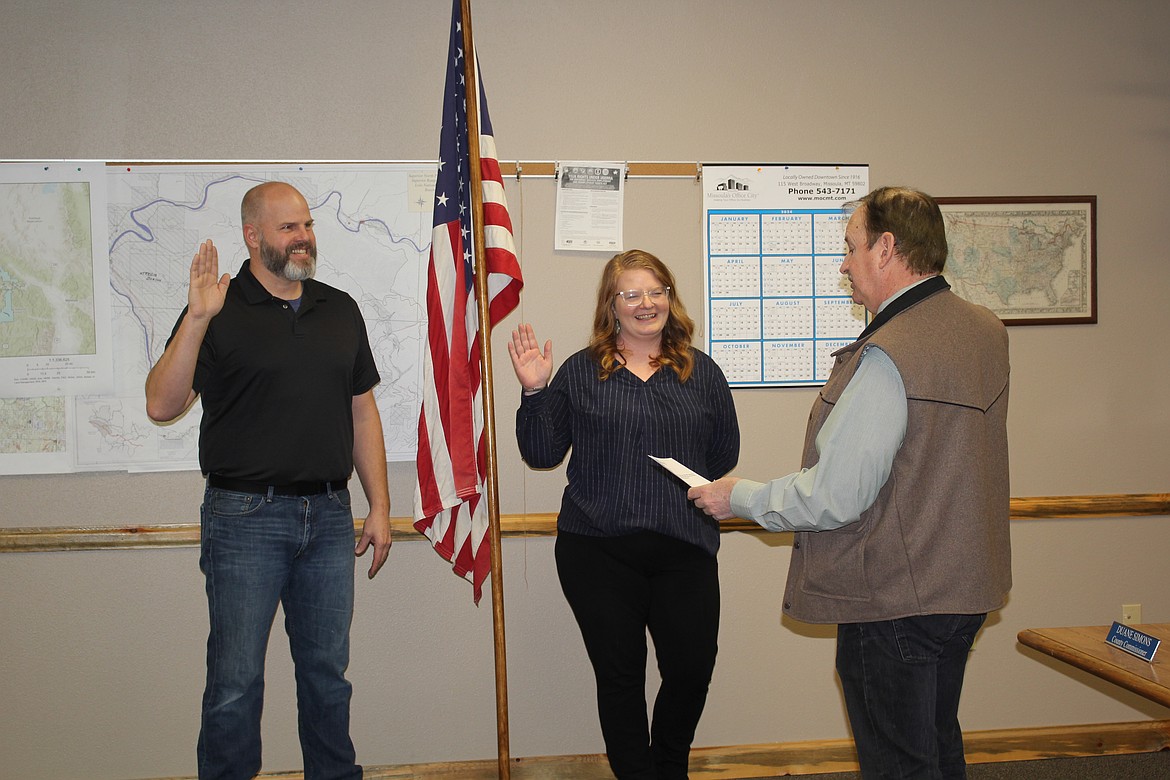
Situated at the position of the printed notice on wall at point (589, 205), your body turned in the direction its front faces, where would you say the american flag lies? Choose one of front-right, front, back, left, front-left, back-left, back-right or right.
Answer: front-right

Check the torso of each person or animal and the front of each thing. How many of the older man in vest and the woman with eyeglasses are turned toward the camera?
1

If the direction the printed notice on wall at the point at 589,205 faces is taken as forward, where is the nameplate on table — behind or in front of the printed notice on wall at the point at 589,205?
in front

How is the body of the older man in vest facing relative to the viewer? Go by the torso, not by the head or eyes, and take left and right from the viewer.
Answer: facing away from the viewer and to the left of the viewer

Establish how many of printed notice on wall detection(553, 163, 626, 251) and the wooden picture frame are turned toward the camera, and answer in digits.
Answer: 2

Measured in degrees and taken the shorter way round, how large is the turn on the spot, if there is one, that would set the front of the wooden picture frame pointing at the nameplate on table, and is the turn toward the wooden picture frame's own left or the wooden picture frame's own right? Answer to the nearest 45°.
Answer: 0° — it already faces it

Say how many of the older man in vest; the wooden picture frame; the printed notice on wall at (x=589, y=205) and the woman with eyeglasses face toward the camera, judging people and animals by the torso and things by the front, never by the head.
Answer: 3

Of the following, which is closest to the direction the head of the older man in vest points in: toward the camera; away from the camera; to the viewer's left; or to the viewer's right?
to the viewer's left

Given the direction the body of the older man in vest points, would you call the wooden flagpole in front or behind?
in front

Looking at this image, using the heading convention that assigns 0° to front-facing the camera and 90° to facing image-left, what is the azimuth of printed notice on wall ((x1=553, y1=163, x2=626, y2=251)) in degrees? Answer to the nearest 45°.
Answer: approximately 0°

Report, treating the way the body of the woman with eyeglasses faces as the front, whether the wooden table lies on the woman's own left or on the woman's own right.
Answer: on the woman's own left

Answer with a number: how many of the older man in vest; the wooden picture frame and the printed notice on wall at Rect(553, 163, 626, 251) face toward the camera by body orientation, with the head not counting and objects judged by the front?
2

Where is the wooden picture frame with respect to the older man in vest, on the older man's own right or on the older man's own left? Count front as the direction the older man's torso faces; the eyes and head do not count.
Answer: on the older man's own right
